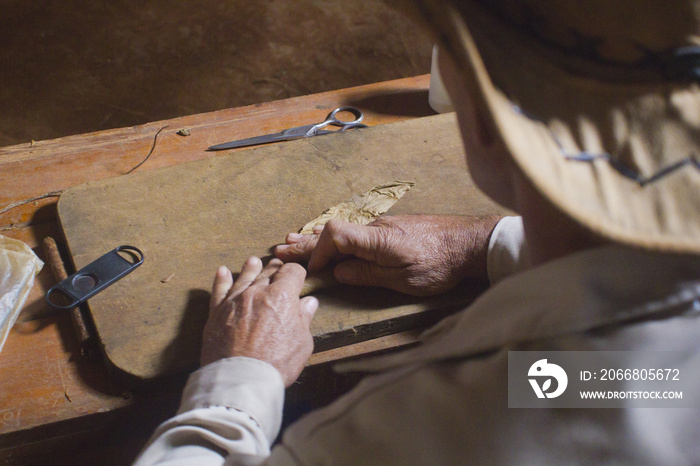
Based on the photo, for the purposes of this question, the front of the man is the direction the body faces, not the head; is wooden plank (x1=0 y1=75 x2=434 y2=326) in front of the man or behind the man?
in front

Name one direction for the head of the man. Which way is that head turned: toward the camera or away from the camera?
away from the camera

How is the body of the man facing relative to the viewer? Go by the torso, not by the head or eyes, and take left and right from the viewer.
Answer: facing away from the viewer and to the left of the viewer

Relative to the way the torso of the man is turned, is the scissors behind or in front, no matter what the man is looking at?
in front

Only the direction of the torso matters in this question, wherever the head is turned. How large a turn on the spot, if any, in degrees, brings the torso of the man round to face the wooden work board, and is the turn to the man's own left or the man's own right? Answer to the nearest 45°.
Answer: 0° — they already face it

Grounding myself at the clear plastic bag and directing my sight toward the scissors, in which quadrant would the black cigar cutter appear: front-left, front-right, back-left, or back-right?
front-right
